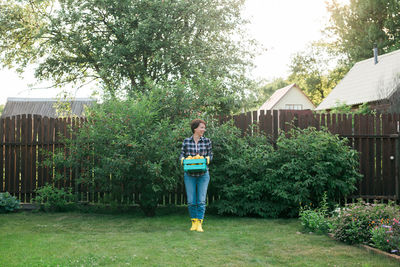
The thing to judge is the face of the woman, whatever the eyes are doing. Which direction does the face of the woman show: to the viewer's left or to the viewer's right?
to the viewer's right

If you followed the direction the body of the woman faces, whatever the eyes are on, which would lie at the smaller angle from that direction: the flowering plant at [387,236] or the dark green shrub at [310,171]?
the flowering plant

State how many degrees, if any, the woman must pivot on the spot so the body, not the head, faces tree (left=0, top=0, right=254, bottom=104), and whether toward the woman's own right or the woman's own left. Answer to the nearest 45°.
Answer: approximately 180°

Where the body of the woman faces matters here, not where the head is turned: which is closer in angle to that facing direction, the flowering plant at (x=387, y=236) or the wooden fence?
the flowering plant

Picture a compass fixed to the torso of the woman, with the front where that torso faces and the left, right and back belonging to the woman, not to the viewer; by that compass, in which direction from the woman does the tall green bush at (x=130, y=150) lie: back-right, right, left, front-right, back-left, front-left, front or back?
back-right

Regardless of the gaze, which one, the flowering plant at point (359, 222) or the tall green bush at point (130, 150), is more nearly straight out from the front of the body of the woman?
the flowering plant

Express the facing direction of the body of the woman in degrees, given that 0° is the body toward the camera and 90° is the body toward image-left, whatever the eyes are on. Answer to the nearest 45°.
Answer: approximately 0°

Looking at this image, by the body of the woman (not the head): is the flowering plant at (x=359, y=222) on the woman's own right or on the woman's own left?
on the woman's own left

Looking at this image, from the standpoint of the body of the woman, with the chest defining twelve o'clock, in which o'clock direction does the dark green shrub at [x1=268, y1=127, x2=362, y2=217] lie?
The dark green shrub is roughly at 8 o'clock from the woman.

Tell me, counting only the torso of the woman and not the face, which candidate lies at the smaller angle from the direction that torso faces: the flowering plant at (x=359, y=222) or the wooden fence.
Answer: the flowering plant

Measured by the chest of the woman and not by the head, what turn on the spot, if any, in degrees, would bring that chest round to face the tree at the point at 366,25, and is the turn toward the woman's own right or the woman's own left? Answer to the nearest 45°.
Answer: approximately 135° to the woman's own left

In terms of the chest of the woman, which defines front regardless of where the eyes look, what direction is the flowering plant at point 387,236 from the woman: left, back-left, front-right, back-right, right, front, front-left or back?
front-left
